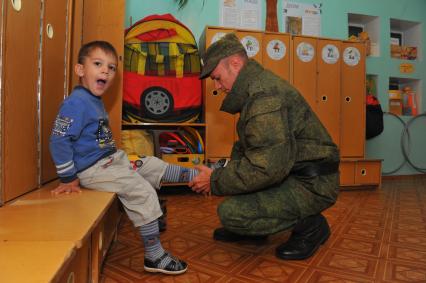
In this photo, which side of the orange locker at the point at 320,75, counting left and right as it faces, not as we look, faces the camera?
front

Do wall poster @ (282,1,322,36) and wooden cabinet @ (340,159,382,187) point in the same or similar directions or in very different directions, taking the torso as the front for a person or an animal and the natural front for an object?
same or similar directions

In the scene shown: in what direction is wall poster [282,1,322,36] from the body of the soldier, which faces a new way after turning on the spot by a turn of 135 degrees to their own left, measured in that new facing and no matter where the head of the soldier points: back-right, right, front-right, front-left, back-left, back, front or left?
back-left

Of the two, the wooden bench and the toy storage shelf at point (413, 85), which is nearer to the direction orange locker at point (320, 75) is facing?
the wooden bench

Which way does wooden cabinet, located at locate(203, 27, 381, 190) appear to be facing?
toward the camera

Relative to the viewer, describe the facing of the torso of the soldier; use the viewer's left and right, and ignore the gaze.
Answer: facing to the left of the viewer

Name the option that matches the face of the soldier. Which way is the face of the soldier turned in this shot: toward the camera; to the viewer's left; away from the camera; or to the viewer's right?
to the viewer's left

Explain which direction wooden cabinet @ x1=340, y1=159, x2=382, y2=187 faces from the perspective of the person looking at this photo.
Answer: facing the viewer

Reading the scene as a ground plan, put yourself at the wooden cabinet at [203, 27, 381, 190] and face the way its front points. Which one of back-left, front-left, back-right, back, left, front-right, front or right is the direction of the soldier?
front

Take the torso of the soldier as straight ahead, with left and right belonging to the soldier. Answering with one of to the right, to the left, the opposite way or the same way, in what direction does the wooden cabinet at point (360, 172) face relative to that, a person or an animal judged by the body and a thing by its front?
to the left

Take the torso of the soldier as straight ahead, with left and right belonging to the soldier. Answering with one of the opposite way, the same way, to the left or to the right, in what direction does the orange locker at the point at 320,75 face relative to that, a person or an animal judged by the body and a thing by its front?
to the left

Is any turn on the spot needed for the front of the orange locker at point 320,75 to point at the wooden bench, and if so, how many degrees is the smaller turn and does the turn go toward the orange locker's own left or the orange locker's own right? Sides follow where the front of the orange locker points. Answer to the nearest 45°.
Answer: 0° — it already faces it

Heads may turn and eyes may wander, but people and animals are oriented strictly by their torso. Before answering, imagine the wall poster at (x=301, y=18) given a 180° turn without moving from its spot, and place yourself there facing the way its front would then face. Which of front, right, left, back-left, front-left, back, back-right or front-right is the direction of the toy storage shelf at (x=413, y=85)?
front-right

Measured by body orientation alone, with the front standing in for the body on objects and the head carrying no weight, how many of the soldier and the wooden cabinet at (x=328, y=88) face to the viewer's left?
1
